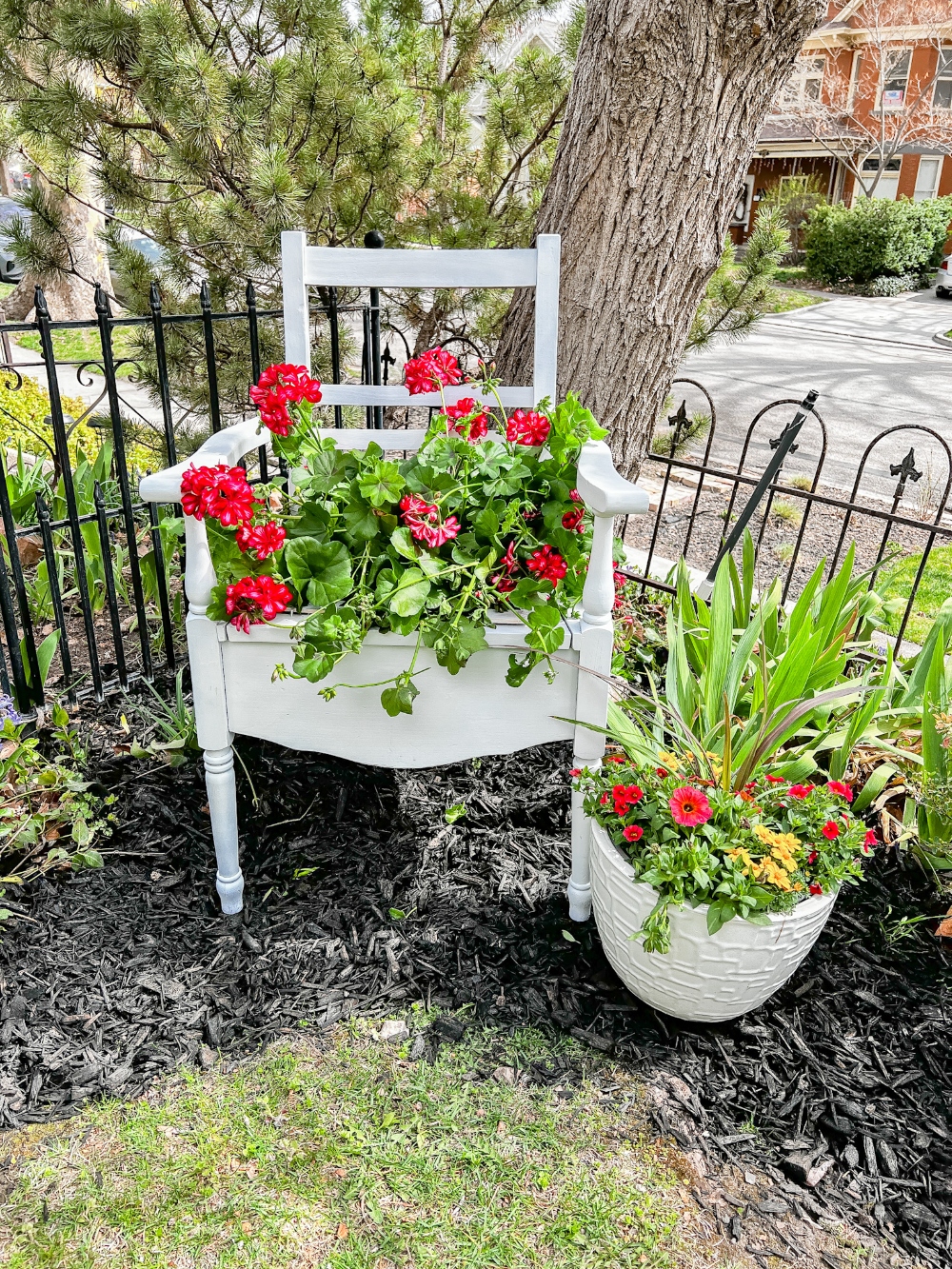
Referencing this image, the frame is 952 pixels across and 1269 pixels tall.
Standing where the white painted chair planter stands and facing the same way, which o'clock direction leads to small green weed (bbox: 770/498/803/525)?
The small green weed is roughly at 7 o'clock from the white painted chair planter.

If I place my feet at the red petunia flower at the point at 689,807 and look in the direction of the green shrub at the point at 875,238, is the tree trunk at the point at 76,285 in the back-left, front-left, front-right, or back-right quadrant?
front-left

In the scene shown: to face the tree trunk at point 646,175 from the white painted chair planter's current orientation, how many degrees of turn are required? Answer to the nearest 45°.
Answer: approximately 135° to its left

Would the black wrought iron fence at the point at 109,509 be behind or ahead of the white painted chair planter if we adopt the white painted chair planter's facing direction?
behind

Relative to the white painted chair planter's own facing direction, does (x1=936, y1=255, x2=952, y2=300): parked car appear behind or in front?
behind

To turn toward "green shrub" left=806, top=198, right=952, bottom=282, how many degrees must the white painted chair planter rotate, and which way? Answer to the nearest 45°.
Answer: approximately 135° to its left

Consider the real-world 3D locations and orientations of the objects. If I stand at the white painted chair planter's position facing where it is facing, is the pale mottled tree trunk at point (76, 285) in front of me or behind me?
behind

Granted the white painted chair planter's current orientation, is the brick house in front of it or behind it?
behind

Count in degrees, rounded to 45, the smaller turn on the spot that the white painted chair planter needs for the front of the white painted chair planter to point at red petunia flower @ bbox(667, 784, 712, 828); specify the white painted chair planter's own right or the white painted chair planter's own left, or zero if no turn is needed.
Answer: approximately 45° to the white painted chair planter's own left

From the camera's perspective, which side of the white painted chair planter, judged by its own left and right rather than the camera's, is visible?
front

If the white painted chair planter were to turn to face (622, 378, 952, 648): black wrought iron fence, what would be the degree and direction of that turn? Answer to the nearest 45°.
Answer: approximately 135° to its left
